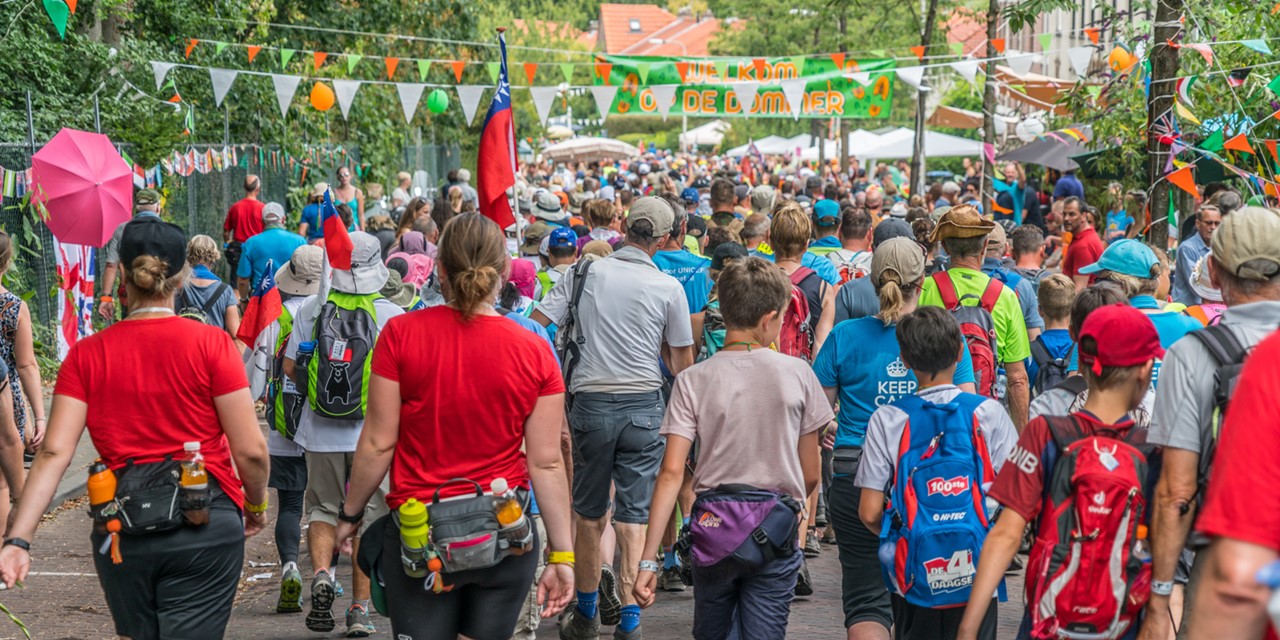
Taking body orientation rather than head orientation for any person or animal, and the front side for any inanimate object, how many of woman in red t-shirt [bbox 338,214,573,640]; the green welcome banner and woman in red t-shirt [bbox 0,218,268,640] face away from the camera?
2

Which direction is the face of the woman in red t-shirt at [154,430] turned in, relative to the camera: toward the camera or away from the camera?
away from the camera

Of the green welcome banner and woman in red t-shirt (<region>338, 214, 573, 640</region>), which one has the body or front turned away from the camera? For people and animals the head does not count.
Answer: the woman in red t-shirt

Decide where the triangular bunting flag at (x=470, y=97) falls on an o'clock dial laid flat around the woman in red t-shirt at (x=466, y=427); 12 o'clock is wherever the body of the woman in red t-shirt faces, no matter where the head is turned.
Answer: The triangular bunting flag is roughly at 12 o'clock from the woman in red t-shirt.

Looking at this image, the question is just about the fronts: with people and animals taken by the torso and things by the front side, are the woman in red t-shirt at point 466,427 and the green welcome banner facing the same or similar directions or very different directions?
very different directions

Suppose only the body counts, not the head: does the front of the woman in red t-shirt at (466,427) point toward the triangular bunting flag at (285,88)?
yes

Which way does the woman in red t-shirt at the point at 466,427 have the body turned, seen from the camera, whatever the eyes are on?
away from the camera

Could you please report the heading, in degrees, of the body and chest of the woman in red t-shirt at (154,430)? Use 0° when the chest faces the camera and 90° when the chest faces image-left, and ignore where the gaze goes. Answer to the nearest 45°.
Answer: approximately 180°

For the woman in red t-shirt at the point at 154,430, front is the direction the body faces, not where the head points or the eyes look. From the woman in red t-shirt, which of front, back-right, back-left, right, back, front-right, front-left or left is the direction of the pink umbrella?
front

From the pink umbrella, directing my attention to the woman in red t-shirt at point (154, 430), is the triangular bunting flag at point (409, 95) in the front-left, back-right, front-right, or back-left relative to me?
back-left

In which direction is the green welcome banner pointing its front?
toward the camera

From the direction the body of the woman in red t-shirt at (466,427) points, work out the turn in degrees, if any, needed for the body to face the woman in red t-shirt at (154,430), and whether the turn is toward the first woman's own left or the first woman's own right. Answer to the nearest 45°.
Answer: approximately 90° to the first woman's own left

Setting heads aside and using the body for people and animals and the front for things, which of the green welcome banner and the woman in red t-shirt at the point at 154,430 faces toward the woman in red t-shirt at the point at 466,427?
the green welcome banner

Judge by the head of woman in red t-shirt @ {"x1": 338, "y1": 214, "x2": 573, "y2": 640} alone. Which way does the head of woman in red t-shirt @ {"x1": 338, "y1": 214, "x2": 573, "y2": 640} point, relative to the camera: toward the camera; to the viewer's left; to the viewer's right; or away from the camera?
away from the camera

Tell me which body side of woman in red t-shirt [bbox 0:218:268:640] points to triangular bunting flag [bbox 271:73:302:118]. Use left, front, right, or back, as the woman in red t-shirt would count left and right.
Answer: front

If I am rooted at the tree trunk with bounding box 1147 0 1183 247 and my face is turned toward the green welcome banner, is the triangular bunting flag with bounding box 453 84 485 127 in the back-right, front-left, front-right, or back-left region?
front-left
